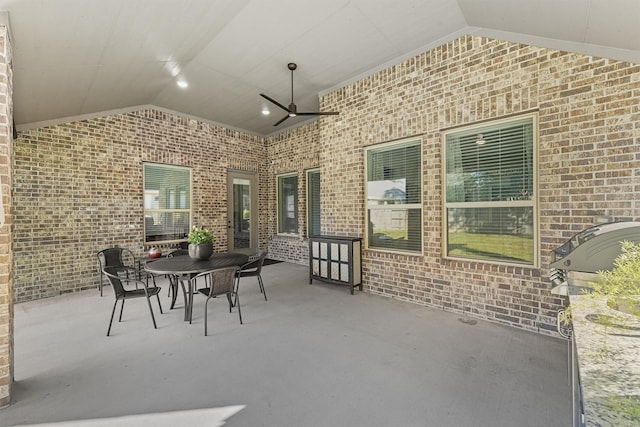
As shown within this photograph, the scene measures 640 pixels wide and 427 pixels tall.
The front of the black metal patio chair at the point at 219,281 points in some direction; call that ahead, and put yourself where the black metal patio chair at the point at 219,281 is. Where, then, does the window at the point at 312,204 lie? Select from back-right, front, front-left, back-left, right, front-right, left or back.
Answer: right

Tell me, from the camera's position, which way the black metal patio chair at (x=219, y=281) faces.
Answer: facing away from the viewer and to the left of the viewer

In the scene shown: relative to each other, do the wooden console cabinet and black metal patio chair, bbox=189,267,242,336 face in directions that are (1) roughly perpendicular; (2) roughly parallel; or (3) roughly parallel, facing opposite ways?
roughly perpendicular

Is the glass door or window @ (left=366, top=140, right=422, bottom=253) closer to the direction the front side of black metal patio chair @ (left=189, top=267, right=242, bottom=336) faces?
the glass door

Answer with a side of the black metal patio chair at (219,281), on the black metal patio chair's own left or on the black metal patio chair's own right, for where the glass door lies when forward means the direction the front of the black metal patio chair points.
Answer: on the black metal patio chair's own right

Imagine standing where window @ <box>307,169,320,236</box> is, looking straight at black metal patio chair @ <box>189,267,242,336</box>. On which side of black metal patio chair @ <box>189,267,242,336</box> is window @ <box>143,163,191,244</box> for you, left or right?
right

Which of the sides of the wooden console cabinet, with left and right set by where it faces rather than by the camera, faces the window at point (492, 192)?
left

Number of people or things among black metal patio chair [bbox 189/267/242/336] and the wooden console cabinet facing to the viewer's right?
0

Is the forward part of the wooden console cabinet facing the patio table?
yes

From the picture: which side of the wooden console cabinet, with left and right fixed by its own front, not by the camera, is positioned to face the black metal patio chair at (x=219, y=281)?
front

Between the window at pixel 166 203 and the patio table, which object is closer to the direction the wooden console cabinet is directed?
the patio table
